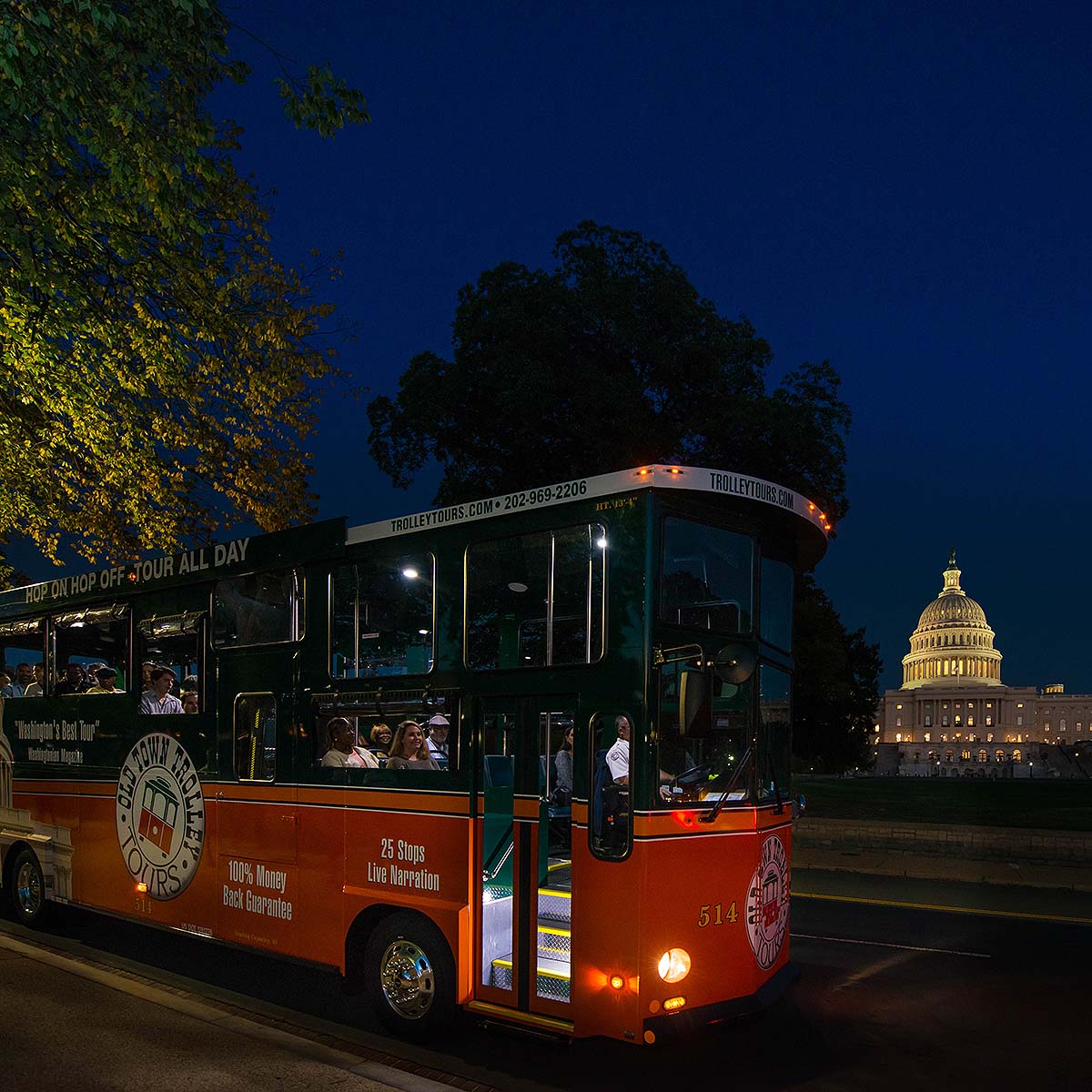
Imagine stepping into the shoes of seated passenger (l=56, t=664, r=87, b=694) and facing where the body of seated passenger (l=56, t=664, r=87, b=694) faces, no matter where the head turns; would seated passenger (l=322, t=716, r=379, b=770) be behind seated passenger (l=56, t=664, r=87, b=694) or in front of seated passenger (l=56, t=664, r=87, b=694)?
in front

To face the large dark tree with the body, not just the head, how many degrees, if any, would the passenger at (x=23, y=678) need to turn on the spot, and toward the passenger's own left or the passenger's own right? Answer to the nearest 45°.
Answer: approximately 90° to the passenger's own left

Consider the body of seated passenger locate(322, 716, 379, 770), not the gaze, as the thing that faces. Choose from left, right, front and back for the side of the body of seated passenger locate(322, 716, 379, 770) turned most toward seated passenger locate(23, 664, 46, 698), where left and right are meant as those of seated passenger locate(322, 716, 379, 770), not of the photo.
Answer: back

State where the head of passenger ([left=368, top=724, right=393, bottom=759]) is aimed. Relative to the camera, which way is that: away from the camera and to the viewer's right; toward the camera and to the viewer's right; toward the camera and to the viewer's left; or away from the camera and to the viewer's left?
toward the camera and to the viewer's right

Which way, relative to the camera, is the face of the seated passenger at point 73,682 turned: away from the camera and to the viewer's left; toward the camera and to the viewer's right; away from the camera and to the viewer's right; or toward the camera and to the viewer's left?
toward the camera and to the viewer's right

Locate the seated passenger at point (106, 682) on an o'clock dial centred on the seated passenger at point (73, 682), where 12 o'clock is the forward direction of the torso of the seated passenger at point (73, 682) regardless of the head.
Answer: the seated passenger at point (106, 682) is roughly at 1 o'clock from the seated passenger at point (73, 682).

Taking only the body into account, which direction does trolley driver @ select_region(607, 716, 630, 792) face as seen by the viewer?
to the viewer's right

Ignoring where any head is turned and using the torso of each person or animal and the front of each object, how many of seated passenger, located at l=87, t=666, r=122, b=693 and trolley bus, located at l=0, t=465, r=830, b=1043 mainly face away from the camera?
0
